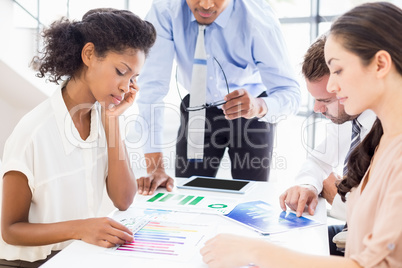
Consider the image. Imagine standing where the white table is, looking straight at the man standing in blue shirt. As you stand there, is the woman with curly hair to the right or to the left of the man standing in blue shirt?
left

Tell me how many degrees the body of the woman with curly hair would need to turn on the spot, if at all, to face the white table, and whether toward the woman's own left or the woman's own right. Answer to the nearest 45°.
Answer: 0° — they already face it

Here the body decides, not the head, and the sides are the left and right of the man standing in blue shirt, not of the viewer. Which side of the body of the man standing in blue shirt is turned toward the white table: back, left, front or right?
front

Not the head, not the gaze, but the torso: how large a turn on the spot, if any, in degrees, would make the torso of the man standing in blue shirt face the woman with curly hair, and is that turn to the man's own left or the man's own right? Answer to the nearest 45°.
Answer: approximately 45° to the man's own right

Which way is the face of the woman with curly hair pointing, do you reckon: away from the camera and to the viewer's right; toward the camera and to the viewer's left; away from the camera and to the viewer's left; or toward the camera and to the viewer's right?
toward the camera and to the viewer's right

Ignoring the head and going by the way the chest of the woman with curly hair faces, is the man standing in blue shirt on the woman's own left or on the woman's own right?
on the woman's own left

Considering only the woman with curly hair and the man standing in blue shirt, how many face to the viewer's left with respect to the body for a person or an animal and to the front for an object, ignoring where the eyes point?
0
